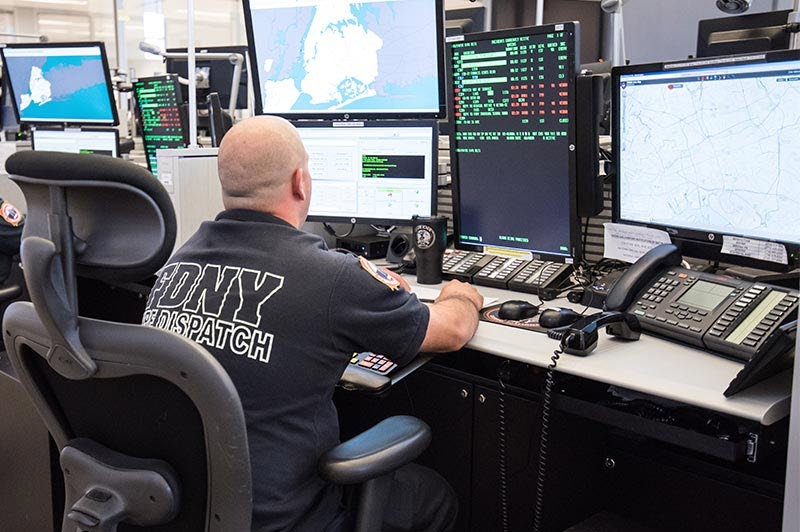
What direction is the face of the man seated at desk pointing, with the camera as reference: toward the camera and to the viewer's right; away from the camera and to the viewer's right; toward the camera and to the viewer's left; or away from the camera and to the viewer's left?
away from the camera and to the viewer's right

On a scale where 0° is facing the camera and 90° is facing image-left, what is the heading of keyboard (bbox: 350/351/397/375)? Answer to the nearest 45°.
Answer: approximately 45°

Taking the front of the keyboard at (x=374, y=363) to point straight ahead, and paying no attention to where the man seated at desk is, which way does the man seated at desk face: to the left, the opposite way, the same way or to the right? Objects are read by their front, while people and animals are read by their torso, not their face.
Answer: the opposite way

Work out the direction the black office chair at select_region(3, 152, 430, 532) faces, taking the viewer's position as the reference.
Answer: facing away from the viewer and to the right of the viewer

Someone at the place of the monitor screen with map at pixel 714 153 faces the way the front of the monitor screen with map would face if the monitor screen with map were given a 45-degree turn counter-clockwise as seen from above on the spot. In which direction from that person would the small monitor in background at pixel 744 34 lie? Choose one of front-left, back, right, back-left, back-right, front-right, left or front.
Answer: back
